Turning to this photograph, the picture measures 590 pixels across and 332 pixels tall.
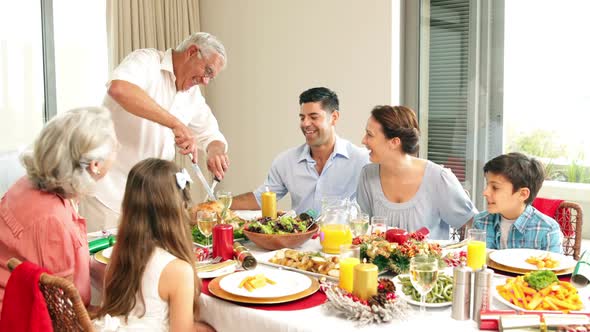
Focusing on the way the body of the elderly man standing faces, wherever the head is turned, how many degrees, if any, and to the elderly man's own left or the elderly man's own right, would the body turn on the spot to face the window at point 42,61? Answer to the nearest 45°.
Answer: approximately 180°

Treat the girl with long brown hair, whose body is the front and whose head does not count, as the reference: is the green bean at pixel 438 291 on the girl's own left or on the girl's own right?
on the girl's own right

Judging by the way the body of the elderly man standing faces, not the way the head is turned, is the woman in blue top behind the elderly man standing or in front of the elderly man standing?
in front

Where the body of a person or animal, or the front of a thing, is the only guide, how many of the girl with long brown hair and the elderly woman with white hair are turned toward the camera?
0

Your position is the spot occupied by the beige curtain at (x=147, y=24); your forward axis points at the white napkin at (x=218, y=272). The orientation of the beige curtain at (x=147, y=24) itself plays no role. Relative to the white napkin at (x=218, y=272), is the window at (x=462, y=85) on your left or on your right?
left

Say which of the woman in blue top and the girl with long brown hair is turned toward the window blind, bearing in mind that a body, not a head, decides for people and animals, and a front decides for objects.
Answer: the girl with long brown hair

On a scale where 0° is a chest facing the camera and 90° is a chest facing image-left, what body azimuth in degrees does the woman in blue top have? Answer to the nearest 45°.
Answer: approximately 45°

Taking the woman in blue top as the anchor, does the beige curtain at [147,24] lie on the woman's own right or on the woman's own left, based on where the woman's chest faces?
on the woman's own right

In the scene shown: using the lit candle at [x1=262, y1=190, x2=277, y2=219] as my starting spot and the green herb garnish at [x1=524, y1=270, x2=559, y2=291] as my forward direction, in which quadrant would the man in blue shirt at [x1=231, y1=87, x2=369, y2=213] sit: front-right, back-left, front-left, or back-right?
back-left

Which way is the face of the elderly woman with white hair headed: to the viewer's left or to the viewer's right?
to the viewer's right

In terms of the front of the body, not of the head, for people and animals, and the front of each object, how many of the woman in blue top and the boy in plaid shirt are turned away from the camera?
0

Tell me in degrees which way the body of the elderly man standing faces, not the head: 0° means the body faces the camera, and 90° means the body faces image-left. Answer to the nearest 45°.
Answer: approximately 315°

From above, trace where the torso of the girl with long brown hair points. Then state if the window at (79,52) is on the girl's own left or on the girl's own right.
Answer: on the girl's own left

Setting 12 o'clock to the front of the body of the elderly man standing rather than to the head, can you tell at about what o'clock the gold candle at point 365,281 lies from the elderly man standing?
The gold candle is roughly at 1 o'clock from the elderly man standing.

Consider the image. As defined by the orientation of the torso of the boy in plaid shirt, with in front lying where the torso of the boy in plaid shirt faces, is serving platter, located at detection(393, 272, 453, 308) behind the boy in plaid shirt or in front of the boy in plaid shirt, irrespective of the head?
in front
